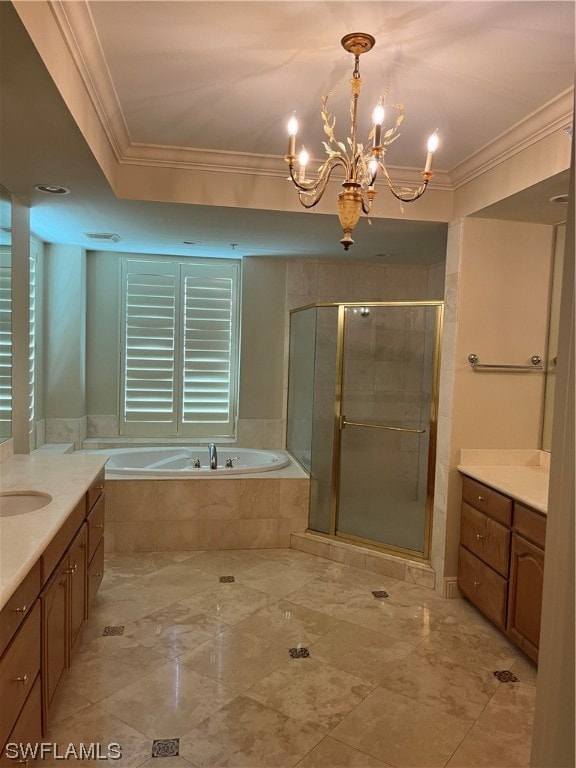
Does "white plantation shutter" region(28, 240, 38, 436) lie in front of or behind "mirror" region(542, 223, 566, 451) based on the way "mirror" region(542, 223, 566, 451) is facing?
in front

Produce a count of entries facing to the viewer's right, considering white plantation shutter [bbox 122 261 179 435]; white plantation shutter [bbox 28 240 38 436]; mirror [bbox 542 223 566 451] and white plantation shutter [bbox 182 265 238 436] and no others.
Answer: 1

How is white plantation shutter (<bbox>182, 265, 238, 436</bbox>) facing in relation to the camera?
toward the camera

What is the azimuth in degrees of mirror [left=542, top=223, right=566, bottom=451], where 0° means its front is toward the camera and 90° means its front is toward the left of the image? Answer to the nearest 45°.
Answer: approximately 90°

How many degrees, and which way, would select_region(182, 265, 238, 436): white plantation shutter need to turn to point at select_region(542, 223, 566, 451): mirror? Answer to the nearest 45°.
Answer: approximately 45° to its left

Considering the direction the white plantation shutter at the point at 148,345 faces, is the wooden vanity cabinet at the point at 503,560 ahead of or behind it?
ahead

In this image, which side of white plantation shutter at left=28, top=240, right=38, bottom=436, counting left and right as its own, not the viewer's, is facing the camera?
right

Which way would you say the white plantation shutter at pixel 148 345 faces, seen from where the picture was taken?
facing the viewer

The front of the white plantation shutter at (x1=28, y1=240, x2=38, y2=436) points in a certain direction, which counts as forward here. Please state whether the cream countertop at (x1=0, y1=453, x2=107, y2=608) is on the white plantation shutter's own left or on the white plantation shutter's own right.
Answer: on the white plantation shutter's own right

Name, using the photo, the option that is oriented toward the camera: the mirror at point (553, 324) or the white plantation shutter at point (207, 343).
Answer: the white plantation shutter

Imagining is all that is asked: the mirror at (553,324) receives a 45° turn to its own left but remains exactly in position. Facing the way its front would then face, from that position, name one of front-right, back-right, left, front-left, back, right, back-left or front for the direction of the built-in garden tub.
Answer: front-right

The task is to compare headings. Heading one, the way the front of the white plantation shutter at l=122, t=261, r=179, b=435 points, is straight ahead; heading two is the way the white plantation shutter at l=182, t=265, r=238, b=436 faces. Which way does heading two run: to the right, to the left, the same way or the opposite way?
the same way

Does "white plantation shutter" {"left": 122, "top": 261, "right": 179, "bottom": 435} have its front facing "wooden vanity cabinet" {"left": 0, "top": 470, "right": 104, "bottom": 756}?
yes
